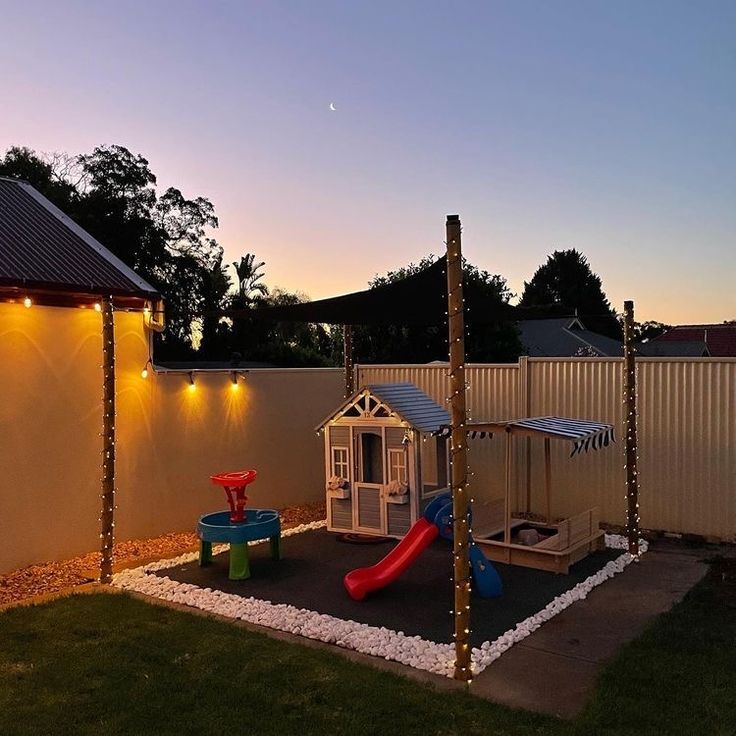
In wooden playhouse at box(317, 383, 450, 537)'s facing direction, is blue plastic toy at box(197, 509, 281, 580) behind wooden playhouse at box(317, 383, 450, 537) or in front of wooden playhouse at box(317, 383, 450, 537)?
in front

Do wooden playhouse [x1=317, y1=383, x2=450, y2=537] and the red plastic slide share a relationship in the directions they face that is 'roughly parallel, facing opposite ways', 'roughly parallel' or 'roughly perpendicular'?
roughly parallel

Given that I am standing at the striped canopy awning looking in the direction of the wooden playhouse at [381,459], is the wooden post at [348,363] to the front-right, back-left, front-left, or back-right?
front-right

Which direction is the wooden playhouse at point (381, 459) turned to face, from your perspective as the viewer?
facing the viewer and to the left of the viewer

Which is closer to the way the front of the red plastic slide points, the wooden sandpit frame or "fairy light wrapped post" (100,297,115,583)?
the fairy light wrapped post

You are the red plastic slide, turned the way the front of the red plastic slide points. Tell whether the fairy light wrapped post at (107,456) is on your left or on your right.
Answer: on your right

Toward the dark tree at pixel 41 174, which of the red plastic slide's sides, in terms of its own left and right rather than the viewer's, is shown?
right

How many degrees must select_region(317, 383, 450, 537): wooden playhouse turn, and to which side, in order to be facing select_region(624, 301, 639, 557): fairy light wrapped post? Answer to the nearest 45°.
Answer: approximately 135° to its left

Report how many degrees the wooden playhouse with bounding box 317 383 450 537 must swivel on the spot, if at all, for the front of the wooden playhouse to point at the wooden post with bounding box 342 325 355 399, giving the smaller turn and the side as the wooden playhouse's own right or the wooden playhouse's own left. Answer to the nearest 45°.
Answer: approximately 135° to the wooden playhouse's own right

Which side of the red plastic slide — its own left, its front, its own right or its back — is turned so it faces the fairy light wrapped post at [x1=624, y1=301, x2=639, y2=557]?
back

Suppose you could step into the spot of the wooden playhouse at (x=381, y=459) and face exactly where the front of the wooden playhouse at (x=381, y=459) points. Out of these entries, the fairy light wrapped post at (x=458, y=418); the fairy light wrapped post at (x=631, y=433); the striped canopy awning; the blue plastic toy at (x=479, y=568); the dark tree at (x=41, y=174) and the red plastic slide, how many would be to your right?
1

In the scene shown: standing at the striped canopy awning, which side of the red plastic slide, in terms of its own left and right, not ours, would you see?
back

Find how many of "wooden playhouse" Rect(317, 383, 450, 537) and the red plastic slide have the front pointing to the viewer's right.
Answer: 0
